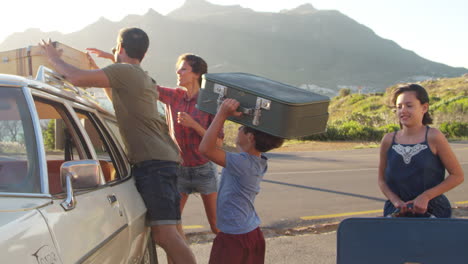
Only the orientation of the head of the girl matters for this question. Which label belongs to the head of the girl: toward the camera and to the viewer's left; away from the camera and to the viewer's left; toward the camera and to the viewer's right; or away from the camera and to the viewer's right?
toward the camera and to the viewer's left

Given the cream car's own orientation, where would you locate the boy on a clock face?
The boy is roughly at 7 o'clock from the cream car.

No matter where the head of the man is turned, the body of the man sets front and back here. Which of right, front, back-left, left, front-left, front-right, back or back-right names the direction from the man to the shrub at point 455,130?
right

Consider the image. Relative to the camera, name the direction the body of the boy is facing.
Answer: to the viewer's left

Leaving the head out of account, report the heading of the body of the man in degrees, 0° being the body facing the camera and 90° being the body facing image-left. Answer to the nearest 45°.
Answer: approximately 135°

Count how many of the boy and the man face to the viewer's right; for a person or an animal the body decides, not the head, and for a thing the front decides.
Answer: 0

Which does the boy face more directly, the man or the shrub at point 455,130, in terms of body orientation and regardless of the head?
the man

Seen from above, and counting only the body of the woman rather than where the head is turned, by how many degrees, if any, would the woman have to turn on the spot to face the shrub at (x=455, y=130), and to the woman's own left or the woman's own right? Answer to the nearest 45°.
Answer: approximately 180°

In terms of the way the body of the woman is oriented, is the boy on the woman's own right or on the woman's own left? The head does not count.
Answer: on the woman's own left

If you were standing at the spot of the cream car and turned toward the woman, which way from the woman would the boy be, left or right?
right

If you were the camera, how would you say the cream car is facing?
facing the viewer and to the left of the viewer

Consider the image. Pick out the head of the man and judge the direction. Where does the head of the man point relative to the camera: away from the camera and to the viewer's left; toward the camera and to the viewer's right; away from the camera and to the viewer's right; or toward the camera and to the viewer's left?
away from the camera and to the viewer's left
